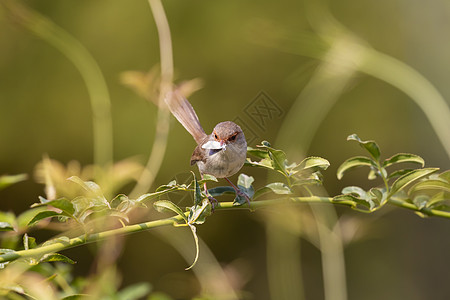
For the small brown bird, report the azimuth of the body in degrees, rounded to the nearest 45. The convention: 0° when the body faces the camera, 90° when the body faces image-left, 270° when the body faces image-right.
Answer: approximately 315°
